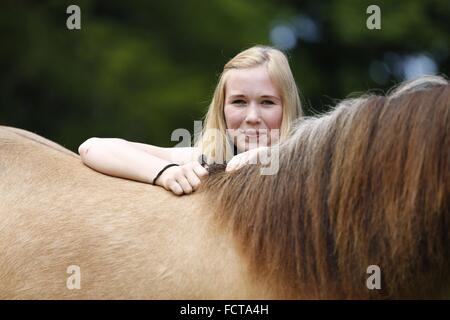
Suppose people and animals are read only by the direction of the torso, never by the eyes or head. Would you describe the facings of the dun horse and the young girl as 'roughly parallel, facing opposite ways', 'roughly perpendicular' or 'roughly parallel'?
roughly perpendicular

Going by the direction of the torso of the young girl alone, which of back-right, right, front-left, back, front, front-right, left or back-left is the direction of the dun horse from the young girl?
front

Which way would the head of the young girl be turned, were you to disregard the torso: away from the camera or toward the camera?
toward the camera

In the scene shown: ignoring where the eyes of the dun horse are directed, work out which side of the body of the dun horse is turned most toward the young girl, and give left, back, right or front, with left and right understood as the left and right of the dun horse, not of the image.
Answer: left

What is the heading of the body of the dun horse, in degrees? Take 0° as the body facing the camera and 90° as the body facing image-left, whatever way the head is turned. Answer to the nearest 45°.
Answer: approximately 270°

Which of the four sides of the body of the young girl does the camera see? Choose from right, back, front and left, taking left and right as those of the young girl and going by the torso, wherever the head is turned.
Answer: front

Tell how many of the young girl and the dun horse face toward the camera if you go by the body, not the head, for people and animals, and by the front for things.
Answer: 1

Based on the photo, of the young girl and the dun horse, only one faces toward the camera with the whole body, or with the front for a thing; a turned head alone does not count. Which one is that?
the young girl
